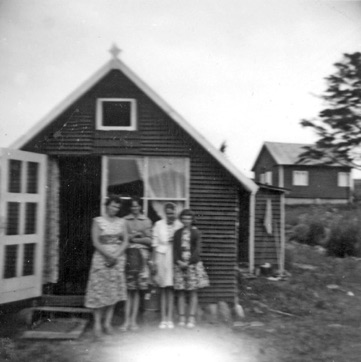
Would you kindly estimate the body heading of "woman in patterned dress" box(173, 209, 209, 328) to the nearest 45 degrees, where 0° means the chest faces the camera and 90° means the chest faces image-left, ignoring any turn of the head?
approximately 0°

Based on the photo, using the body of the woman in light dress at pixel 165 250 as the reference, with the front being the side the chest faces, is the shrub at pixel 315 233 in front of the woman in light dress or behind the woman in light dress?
behind

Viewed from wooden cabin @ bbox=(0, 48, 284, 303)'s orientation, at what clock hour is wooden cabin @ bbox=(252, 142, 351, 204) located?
wooden cabin @ bbox=(252, 142, 351, 204) is roughly at 7 o'clock from wooden cabin @ bbox=(0, 48, 284, 303).

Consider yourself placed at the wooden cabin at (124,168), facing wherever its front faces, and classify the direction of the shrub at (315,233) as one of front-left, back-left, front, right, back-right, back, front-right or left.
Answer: back-left

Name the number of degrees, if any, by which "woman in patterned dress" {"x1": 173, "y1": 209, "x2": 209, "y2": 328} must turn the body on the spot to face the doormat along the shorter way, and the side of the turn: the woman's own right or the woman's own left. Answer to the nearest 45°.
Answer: approximately 90° to the woman's own right

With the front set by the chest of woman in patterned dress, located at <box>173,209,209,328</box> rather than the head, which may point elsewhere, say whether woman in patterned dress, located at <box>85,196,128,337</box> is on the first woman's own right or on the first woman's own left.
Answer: on the first woman's own right

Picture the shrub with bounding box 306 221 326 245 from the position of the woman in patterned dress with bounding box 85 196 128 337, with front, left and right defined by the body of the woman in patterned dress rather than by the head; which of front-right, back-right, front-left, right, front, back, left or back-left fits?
back-left
